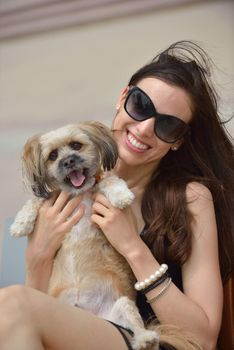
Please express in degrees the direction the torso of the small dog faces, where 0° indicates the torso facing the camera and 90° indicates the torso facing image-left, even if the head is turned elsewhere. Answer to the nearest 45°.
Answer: approximately 0°

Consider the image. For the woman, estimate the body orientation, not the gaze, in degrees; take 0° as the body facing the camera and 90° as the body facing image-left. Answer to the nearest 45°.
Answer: approximately 45°
